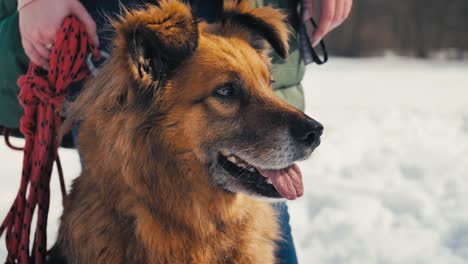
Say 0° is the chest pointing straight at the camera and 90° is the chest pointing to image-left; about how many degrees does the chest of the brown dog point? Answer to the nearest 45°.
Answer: approximately 315°
